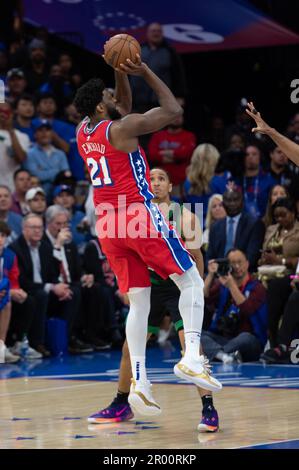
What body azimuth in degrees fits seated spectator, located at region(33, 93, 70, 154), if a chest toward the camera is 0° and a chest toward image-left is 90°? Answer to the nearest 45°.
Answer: approximately 0°

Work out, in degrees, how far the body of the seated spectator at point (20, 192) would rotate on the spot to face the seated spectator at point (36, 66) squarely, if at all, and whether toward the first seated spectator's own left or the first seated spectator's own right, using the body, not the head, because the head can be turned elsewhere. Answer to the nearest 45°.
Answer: approximately 135° to the first seated spectator's own left

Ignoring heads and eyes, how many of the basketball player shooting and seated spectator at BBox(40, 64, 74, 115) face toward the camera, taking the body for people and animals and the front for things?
1

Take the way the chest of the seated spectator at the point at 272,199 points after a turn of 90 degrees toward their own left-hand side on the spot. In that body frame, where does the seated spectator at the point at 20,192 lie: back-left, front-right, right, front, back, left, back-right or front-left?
back

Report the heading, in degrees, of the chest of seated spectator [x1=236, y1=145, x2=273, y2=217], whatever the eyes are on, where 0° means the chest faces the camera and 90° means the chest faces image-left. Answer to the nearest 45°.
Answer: approximately 0°

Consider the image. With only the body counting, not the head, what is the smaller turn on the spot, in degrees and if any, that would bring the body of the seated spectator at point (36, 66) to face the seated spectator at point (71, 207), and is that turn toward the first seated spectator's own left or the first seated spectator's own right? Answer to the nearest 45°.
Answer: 0° — they already face them
